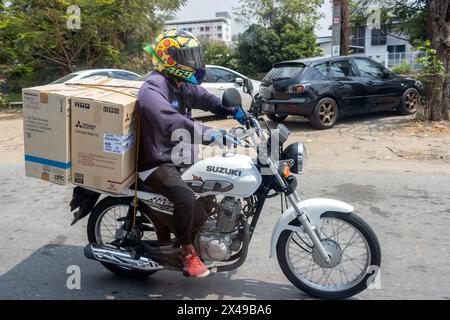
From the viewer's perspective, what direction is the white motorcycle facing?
to the viewer's right

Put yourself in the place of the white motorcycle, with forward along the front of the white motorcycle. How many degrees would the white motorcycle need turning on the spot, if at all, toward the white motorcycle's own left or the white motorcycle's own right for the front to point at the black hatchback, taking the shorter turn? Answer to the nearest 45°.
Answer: approximately 90° to the white motorcycle's own left

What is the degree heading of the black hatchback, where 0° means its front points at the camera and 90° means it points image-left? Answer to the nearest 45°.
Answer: approximately 225°

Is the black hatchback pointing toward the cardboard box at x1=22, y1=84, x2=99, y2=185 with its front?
no

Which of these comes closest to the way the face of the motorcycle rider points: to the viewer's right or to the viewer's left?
to the viewer's right

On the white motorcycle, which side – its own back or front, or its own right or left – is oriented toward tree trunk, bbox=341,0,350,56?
left

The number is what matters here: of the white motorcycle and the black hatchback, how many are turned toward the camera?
0

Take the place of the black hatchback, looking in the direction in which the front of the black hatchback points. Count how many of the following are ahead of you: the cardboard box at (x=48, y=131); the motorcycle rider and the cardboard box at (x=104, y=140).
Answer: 0

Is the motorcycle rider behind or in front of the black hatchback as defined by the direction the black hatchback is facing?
behind

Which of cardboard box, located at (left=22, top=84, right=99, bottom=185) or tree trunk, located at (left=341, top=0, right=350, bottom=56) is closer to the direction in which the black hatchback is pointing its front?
the tree trunk
